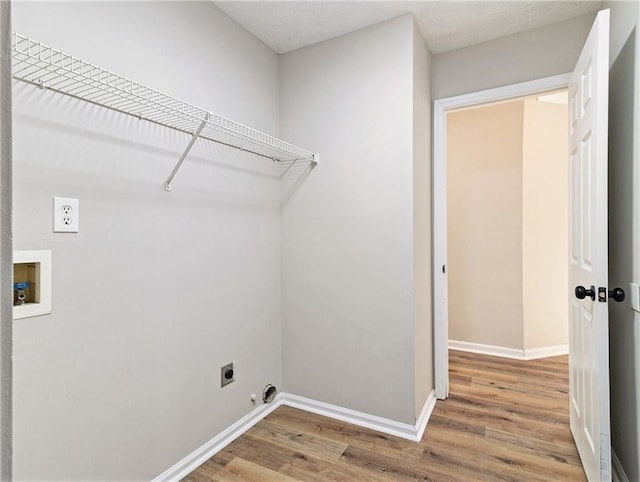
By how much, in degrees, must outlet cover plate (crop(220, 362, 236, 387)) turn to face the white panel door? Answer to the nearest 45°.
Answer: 0° — it already faces it

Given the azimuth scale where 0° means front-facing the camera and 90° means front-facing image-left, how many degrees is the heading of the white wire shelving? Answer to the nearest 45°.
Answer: approximately 315°
